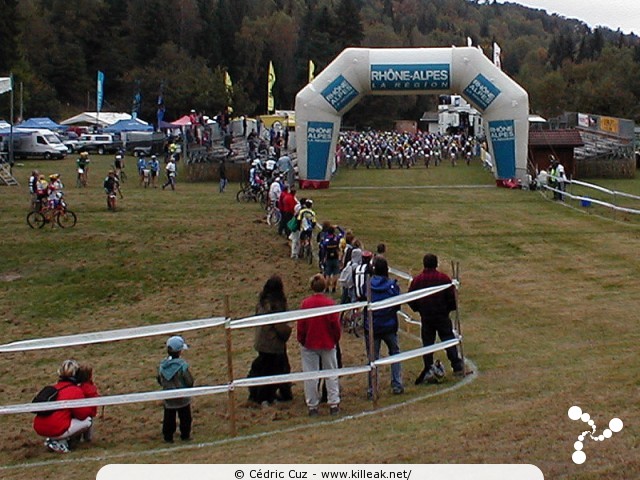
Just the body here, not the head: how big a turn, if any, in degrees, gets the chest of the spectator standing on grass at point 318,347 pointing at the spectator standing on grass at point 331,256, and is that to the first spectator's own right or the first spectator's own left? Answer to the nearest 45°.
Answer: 0° — they already face them

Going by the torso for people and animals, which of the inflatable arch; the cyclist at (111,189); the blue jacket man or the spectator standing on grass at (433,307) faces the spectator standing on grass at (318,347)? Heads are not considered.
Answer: the inflatable arch

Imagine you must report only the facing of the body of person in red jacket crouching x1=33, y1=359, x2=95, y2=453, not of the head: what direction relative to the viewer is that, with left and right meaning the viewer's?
facing away from the viewer and to the right of the viewer

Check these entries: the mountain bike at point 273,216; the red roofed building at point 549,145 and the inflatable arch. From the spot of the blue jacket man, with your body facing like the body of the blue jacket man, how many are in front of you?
3

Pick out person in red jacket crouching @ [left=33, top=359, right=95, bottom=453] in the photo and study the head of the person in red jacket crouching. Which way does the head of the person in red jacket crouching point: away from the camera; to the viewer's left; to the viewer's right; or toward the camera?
away from the camera

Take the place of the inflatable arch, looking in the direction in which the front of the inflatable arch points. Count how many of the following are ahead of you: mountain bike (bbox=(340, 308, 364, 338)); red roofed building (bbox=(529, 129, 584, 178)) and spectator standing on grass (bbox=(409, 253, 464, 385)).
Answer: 2

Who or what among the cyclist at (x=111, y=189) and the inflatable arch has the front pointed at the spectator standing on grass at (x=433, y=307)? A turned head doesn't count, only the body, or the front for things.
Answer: the inflatable arch

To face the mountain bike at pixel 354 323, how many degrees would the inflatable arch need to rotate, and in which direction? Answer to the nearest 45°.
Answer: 0° — it already faces it

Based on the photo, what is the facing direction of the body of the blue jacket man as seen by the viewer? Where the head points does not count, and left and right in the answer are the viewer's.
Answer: facing away from the viewer

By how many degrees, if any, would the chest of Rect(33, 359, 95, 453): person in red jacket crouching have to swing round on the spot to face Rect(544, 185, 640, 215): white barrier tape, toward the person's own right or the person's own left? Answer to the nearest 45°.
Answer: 0° — they already face it

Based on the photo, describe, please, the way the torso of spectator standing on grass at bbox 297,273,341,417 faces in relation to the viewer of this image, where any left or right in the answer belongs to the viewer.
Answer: facing away from the viewer

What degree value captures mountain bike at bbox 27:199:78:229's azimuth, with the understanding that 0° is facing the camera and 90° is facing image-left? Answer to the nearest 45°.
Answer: approximately 270°
